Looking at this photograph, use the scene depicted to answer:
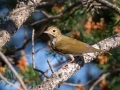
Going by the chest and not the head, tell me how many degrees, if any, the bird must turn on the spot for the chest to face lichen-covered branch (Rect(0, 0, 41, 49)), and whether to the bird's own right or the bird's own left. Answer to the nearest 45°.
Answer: approximately 45° to the bird's own left

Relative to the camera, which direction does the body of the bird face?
to the viewer's left
